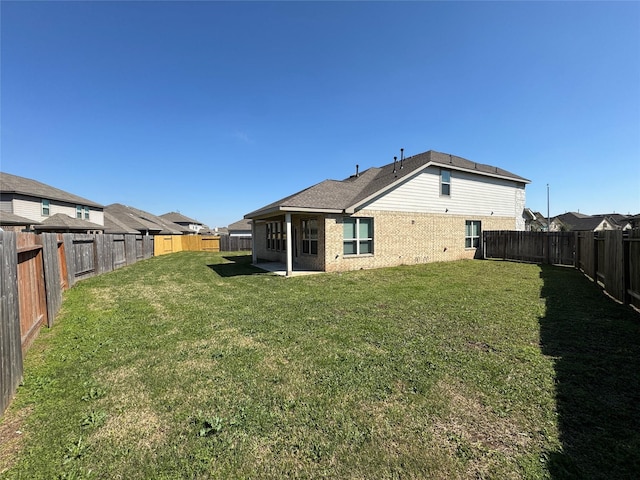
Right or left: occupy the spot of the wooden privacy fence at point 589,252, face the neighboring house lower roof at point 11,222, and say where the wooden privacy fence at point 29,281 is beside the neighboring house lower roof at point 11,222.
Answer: left

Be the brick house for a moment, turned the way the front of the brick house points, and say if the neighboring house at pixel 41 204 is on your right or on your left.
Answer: on your left

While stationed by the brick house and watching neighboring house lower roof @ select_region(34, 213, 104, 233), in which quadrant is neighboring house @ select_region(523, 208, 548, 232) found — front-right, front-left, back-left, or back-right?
back-right

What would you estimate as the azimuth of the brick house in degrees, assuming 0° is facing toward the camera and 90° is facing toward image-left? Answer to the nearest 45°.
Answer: approximately 225°

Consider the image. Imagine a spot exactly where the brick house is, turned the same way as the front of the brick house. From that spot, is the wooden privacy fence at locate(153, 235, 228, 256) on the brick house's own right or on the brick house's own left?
on the brick house's own left

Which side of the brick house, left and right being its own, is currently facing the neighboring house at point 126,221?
left

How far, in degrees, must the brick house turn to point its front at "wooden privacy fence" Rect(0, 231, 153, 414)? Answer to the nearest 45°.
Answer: approximately 180°
